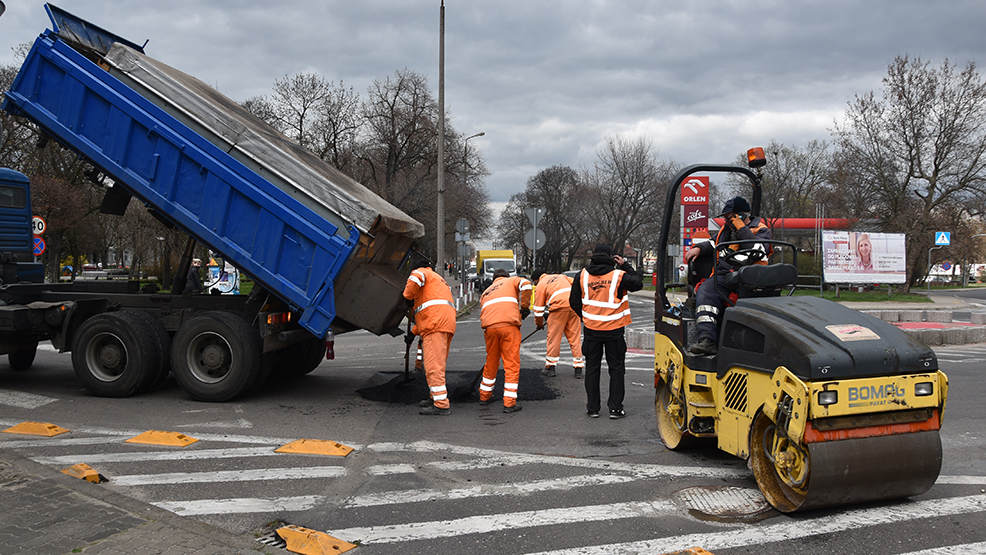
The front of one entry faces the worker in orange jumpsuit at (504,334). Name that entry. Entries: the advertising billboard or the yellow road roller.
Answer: the advertising billboard

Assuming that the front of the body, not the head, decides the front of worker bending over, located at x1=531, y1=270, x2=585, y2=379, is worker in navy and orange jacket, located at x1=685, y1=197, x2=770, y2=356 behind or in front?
behind

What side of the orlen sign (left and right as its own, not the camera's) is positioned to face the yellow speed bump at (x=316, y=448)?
front

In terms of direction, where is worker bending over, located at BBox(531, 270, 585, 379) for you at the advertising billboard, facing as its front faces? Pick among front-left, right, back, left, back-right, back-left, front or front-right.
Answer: front

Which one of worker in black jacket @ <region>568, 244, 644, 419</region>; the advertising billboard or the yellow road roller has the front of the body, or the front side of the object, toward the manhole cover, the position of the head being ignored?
the advertising billboard

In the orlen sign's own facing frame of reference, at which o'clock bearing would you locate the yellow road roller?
The yellow road roller is roughly at 12 o'clock from the orlen sign.

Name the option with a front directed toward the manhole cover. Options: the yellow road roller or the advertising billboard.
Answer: the advertising billboard

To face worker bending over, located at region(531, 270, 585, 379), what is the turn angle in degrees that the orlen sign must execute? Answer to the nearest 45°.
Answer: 0° — it already faces them

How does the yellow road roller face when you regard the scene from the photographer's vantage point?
facing the viewer and to the right of the viewer

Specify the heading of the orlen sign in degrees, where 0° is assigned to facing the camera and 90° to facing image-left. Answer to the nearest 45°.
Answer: approximately 0°

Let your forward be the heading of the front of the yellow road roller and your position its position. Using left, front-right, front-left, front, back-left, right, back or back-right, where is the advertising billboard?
back-left

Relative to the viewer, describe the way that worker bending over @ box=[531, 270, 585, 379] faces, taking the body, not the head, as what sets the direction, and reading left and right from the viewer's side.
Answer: facing away from the viewer and to the left of the viewer

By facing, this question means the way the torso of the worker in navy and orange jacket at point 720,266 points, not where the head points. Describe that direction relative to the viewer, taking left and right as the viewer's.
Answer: facing the viewer and to the left of the viewer

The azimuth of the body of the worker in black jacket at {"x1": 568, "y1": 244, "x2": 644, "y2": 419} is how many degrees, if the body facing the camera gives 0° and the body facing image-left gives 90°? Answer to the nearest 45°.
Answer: approximately 180°

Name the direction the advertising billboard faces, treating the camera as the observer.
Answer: facing the viewer
